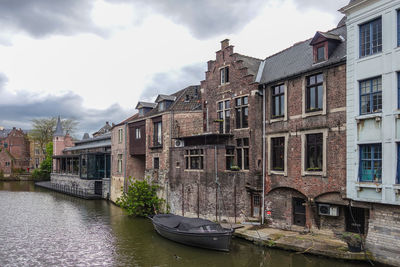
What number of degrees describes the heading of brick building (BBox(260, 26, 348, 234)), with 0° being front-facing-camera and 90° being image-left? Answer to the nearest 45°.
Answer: approximately 45°

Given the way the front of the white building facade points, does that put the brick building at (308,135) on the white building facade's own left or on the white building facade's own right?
on the white building facade's own right

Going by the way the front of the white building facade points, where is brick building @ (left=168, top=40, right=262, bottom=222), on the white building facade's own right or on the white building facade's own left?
on the white building facade's own right
